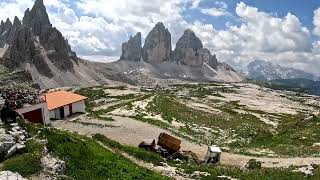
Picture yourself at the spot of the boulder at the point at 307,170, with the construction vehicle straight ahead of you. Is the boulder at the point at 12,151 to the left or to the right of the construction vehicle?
left
